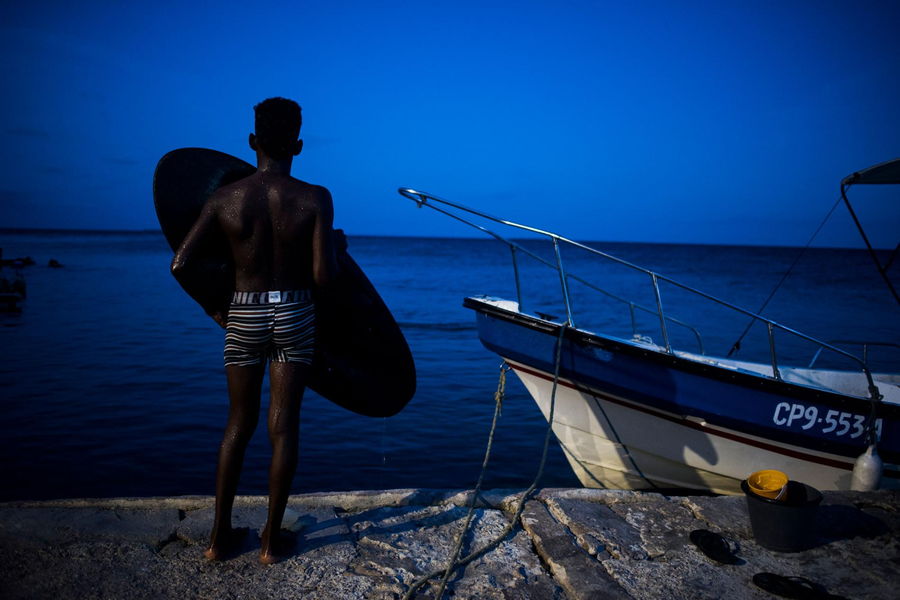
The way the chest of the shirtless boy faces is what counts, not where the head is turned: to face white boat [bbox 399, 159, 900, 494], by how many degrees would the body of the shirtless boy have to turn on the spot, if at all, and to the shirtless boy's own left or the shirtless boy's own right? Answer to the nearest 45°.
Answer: approximately 45° to the shirtless boy's own right

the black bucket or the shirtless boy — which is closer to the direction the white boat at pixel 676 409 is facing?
the shirtless boy

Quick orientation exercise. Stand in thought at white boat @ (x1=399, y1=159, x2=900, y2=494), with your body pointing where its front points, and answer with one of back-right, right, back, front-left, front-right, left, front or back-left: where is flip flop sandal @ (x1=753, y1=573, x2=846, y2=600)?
left

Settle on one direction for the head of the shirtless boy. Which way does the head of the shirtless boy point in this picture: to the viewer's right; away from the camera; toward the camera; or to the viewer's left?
away from the camera

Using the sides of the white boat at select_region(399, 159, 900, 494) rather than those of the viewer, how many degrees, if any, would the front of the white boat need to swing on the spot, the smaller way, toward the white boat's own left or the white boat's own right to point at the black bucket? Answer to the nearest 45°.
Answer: approximately 90° to the white boat's own left

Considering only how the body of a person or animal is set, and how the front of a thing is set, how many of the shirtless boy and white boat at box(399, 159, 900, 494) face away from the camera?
1

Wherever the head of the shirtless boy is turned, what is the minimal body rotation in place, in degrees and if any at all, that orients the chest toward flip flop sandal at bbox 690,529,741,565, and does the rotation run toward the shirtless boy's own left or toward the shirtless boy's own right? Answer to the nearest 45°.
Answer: approximately 90° to the shirtless boy's own right

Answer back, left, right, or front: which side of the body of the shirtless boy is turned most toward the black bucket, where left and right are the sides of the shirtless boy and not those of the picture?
right

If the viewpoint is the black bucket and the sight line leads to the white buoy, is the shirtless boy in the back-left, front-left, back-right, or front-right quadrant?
back-left

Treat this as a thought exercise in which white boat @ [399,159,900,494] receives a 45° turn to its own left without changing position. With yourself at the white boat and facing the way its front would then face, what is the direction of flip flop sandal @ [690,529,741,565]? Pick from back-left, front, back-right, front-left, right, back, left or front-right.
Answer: front-left

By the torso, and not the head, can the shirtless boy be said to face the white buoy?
no

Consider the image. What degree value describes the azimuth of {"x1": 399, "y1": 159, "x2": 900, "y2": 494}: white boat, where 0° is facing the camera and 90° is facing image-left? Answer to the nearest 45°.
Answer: approximately 90°

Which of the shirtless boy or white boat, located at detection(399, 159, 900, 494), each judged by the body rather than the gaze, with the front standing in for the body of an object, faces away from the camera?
the shirtless boy

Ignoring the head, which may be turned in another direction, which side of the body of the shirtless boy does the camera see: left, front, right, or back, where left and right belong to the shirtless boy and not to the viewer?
back
